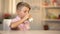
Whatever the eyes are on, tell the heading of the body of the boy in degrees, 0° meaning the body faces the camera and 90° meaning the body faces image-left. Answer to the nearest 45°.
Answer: approximately 315°
